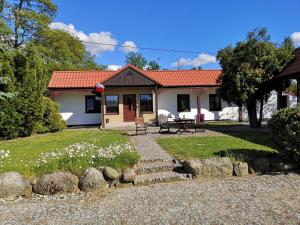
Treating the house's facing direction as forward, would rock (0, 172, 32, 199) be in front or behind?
in front

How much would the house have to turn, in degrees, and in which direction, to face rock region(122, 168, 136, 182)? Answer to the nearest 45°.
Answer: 0° — it already faces it

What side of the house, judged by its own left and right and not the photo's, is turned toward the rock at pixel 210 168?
front

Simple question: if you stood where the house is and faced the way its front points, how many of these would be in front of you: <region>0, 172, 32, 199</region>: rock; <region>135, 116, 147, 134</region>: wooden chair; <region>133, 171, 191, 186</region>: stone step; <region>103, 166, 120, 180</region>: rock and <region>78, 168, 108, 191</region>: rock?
5

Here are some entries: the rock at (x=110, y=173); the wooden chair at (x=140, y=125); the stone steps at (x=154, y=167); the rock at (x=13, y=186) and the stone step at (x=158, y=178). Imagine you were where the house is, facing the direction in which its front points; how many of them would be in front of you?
5

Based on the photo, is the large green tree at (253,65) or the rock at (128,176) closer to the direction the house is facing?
the rock

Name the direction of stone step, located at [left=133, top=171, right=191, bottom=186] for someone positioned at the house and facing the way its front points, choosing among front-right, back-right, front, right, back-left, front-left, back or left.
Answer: front

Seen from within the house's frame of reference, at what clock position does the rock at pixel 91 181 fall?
The rock is roughly at 12 o'clock from the house.

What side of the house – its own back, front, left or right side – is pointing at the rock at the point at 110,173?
front

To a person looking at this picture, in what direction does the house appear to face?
facing the viewer

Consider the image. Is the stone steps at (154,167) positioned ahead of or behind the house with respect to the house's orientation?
ahead

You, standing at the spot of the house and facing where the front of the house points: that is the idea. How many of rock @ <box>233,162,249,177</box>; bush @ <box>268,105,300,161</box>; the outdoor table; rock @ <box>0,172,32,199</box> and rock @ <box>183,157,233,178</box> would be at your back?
0

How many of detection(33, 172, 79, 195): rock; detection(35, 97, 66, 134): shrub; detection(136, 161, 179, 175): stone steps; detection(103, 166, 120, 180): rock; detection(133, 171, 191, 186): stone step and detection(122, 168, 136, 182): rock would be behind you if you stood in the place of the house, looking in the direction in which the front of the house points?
0

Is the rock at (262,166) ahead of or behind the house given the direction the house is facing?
ahead

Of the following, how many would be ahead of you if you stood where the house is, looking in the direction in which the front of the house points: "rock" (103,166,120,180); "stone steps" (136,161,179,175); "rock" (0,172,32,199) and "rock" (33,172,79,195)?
4

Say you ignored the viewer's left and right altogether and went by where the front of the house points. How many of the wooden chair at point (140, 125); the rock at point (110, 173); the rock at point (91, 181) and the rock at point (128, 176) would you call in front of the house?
4

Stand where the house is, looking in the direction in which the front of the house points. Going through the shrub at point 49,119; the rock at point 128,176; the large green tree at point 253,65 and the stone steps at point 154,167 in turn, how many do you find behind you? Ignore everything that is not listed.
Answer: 0
